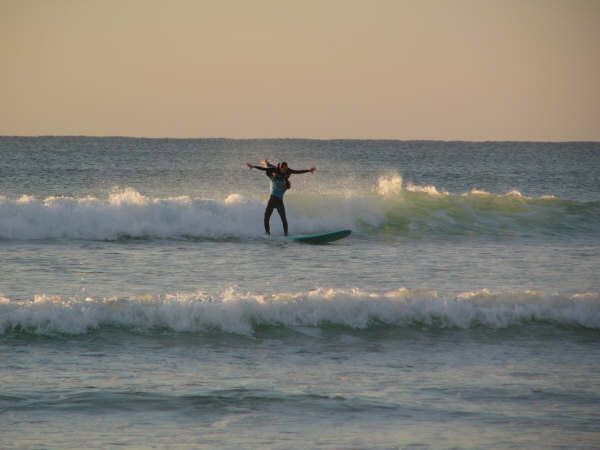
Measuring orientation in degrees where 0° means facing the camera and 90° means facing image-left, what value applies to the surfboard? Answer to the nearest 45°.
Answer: approximately 270°
